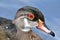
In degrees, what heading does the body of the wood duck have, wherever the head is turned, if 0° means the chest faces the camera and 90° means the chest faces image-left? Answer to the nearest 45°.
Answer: approximately 270°
